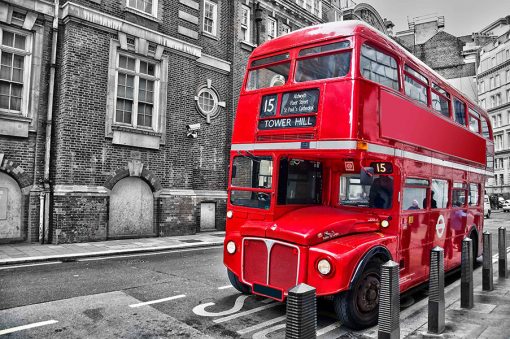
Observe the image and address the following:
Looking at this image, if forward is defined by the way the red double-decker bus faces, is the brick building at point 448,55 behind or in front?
behind

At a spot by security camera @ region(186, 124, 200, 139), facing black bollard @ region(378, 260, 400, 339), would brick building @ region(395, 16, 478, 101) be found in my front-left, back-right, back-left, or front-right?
back-left

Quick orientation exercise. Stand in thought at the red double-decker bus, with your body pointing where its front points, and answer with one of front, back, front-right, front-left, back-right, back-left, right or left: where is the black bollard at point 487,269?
back

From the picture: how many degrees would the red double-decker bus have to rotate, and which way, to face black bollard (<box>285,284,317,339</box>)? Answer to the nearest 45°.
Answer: approximately 45° to its left

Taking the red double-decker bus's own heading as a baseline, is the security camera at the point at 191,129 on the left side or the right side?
on its right

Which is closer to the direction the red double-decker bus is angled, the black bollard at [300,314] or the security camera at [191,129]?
the black bollard

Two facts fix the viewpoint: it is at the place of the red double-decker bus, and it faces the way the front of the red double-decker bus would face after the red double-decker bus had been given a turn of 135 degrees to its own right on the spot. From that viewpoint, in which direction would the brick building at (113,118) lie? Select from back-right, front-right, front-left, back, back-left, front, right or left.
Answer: front-left

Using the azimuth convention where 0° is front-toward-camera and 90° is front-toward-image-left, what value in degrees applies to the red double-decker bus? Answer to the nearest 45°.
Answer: approximately 45°
